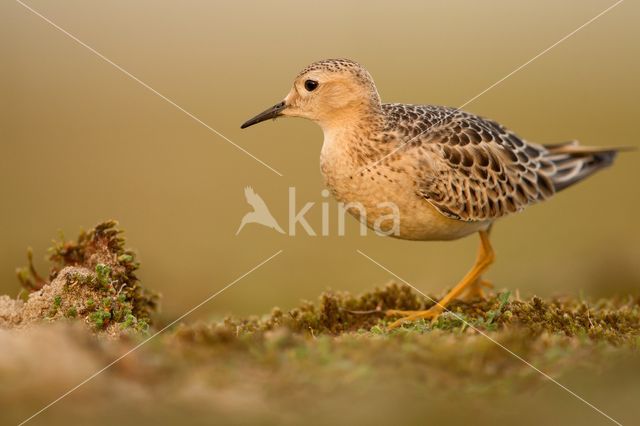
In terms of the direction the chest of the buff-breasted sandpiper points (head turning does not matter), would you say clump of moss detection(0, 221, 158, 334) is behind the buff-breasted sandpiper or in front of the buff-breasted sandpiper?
in front

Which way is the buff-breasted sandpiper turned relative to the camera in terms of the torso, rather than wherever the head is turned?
to the viewer's left
